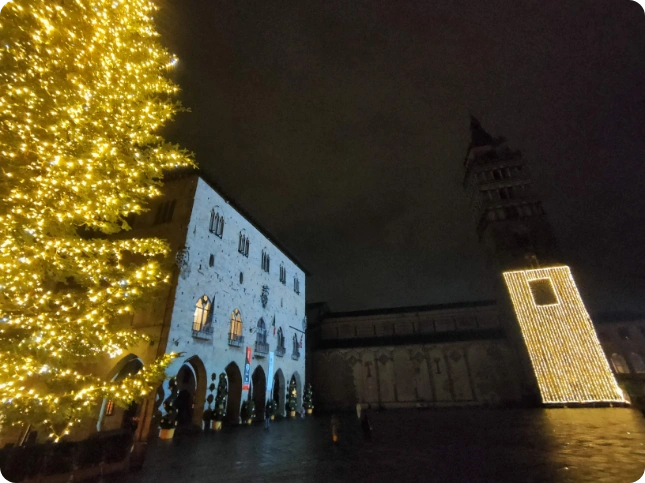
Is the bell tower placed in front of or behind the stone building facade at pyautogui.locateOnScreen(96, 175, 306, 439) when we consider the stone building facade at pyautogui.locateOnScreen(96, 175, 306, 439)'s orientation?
in front

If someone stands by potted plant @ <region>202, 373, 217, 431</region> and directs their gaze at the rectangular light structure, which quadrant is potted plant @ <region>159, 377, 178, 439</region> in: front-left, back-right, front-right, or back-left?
back-right

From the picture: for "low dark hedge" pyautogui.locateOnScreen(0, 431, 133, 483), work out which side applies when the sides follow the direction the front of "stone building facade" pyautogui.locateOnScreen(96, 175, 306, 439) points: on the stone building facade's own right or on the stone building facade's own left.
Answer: on the stone building facade's own right

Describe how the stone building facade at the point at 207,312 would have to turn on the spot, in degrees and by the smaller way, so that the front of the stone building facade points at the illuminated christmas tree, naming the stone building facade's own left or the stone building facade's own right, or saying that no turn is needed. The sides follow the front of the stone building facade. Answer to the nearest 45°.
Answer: approximately 45° to the stone building facade's own right

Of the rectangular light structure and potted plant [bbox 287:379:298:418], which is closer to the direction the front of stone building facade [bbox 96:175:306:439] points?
the rectangular light structure

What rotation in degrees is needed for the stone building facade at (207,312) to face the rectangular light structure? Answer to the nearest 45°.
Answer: approximately 45° to its left

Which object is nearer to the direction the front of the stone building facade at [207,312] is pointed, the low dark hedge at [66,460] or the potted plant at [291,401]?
the low dark hedge

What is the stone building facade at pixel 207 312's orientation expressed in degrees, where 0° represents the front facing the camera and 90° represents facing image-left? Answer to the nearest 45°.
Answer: approximately 315°

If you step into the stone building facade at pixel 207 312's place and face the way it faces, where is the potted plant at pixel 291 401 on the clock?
The potted plant is roughly at 9 o'clock from the stone building facade.

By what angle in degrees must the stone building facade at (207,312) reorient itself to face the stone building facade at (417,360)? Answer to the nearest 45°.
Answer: approximately 45° to its left

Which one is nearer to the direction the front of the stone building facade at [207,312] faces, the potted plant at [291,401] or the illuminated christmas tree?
the illuminated christmas tree
